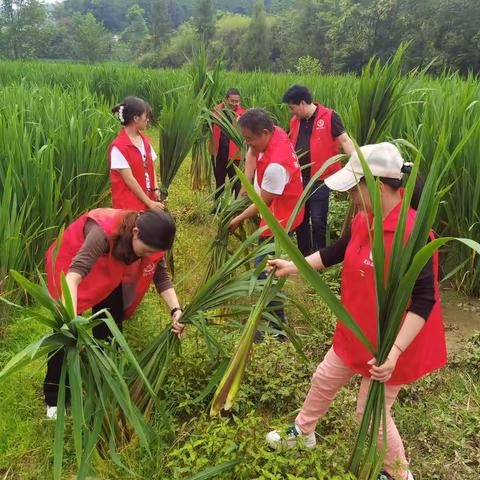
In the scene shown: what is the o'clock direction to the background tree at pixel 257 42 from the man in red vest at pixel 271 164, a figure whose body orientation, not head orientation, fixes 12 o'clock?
The background tree is roughly at 3 o'clock from the man in red vest.

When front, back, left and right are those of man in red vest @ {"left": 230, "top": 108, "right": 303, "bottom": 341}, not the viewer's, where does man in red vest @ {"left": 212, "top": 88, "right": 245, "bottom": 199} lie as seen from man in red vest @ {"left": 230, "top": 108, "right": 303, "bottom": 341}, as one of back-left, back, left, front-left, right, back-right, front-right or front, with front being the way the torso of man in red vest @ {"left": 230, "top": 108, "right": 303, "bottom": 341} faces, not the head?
right

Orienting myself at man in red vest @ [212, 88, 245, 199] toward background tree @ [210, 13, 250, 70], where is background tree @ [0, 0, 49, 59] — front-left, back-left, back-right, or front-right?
front-left

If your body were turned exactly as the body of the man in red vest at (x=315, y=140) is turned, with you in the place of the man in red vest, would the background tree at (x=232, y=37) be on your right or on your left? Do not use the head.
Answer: on your right

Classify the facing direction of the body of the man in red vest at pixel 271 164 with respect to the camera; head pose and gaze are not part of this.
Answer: to the viewer's left

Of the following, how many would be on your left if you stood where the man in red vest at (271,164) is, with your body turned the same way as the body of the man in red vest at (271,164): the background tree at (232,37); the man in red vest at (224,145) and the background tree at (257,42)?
0

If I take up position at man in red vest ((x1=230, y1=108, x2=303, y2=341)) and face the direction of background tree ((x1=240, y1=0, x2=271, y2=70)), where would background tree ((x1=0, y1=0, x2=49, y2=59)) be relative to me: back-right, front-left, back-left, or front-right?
front-left

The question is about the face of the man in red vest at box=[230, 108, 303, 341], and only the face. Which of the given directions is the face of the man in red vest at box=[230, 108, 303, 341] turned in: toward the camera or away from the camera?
toward the camera

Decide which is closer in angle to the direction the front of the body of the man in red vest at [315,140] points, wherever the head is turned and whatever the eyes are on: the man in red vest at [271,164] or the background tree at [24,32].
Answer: the man in red vest

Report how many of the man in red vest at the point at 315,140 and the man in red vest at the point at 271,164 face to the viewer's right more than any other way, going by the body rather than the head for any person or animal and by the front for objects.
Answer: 0

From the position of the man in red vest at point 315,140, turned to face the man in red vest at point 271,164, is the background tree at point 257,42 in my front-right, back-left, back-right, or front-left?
back-right

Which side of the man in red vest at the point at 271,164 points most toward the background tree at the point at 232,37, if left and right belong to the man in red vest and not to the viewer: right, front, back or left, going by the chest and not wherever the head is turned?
right

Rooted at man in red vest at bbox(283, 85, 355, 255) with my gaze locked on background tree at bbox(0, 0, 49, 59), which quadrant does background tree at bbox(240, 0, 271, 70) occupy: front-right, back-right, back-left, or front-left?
front-right
